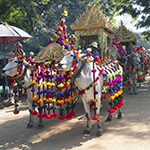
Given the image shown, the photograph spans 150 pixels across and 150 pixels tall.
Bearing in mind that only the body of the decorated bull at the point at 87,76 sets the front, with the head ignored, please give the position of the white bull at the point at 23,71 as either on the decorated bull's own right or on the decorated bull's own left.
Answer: on the decorated bull's own right

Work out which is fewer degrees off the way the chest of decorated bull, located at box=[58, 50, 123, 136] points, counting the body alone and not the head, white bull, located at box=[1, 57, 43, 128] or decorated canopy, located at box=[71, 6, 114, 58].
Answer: the white bull

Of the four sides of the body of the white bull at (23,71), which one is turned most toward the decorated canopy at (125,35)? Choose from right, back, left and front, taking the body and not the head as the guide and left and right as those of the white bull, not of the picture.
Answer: back

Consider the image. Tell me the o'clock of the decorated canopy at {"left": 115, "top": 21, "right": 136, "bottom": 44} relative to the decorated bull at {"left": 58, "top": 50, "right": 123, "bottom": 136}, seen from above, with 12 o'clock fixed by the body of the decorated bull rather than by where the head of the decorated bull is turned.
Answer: The decorated canopy is roughly at 5 o'clock from the decorated bull.

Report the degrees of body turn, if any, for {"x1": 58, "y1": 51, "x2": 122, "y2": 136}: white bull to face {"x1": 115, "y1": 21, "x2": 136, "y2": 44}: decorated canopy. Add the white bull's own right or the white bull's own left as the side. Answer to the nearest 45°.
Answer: approximately 135° to the white bull's own right

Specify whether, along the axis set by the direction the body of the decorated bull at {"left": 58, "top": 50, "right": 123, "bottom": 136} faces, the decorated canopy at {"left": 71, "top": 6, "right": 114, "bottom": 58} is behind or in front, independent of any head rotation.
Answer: behind

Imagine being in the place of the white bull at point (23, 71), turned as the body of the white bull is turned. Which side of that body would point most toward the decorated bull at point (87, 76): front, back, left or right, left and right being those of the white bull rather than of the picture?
left

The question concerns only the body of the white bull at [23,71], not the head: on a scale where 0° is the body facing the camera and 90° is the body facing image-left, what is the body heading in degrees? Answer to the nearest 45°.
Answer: approximately 45°

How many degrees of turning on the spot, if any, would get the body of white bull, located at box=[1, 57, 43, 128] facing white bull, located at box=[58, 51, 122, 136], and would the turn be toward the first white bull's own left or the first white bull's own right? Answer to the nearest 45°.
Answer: approximately 90° to the first white bull's own left

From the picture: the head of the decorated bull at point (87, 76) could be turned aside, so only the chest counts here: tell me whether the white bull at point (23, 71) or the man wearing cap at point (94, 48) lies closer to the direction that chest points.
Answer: the white bull

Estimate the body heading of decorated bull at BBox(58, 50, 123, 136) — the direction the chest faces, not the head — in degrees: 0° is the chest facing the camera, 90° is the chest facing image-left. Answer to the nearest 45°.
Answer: approximately 45°
